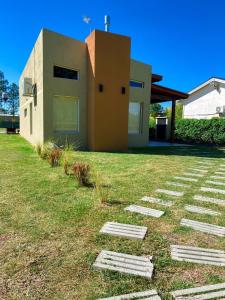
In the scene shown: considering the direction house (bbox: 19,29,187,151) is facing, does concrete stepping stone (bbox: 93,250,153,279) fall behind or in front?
in front

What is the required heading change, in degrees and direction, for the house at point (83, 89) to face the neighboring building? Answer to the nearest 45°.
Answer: approximately 90° to its left

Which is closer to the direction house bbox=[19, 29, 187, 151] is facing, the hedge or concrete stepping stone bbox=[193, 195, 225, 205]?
the concrete stepping stone

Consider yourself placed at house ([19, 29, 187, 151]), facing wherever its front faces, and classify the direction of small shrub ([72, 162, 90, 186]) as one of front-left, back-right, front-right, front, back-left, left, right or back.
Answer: front-right

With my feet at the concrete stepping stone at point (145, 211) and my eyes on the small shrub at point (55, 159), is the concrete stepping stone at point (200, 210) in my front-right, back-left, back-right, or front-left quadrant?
back-right

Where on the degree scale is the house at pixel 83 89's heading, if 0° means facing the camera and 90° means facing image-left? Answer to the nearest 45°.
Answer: approximately 315°

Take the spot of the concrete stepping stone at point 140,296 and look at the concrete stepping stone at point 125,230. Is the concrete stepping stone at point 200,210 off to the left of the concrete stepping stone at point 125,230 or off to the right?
right

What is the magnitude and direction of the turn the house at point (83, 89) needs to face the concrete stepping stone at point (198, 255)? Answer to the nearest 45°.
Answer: approximately 45° to its right

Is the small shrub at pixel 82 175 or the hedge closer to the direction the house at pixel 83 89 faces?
the small shrub

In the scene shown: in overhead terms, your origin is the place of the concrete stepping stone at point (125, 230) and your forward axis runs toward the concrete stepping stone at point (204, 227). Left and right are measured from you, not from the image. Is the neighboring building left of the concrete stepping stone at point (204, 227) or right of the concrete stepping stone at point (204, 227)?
left

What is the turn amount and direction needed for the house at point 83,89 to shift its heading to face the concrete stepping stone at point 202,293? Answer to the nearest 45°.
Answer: approximately 45° to its right

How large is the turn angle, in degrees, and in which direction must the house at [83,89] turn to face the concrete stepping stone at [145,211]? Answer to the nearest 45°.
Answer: approximately 45° to its right

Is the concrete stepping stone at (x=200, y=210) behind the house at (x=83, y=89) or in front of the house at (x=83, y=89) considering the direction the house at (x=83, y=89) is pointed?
in front

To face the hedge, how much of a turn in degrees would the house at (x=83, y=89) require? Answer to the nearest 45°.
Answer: approximately 90° to its left

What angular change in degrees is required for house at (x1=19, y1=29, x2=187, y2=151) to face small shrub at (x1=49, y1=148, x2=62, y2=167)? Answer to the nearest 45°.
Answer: approximately 45° to its right
